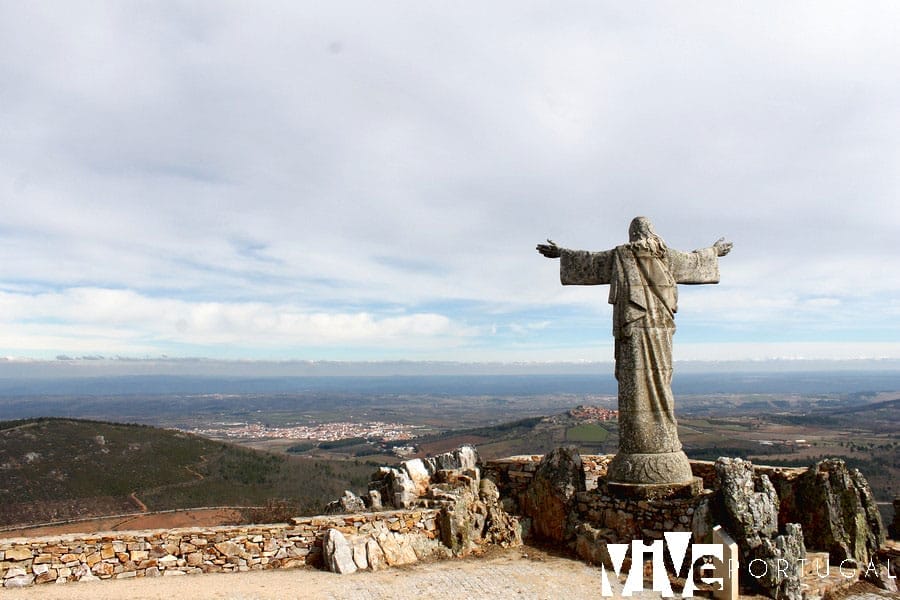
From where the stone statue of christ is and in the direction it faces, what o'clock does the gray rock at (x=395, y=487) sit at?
The gray rock is roughly at 9 o'clock from the stone statue of christ.

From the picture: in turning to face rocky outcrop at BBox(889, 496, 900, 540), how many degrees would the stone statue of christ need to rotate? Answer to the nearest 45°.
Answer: approximately 90° to its right

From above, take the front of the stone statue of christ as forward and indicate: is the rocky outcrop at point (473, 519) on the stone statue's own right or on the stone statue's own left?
on the stone statue's own left

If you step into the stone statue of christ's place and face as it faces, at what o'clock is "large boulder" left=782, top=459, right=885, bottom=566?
The large boulder is roughly at 3 o'clock from the stone statue of christ.

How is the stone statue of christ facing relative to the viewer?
away from the camera

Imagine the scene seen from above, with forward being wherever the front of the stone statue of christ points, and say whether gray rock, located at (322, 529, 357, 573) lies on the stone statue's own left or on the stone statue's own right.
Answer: on the stone statue's own left

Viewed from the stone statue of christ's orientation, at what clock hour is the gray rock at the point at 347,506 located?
The gray rock is roughly at 9 o'clock from the stone statue of christ.

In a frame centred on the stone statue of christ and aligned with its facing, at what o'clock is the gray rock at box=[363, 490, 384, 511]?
The gray rock is roughly at 9 o'clock from the stone statue of christ.
